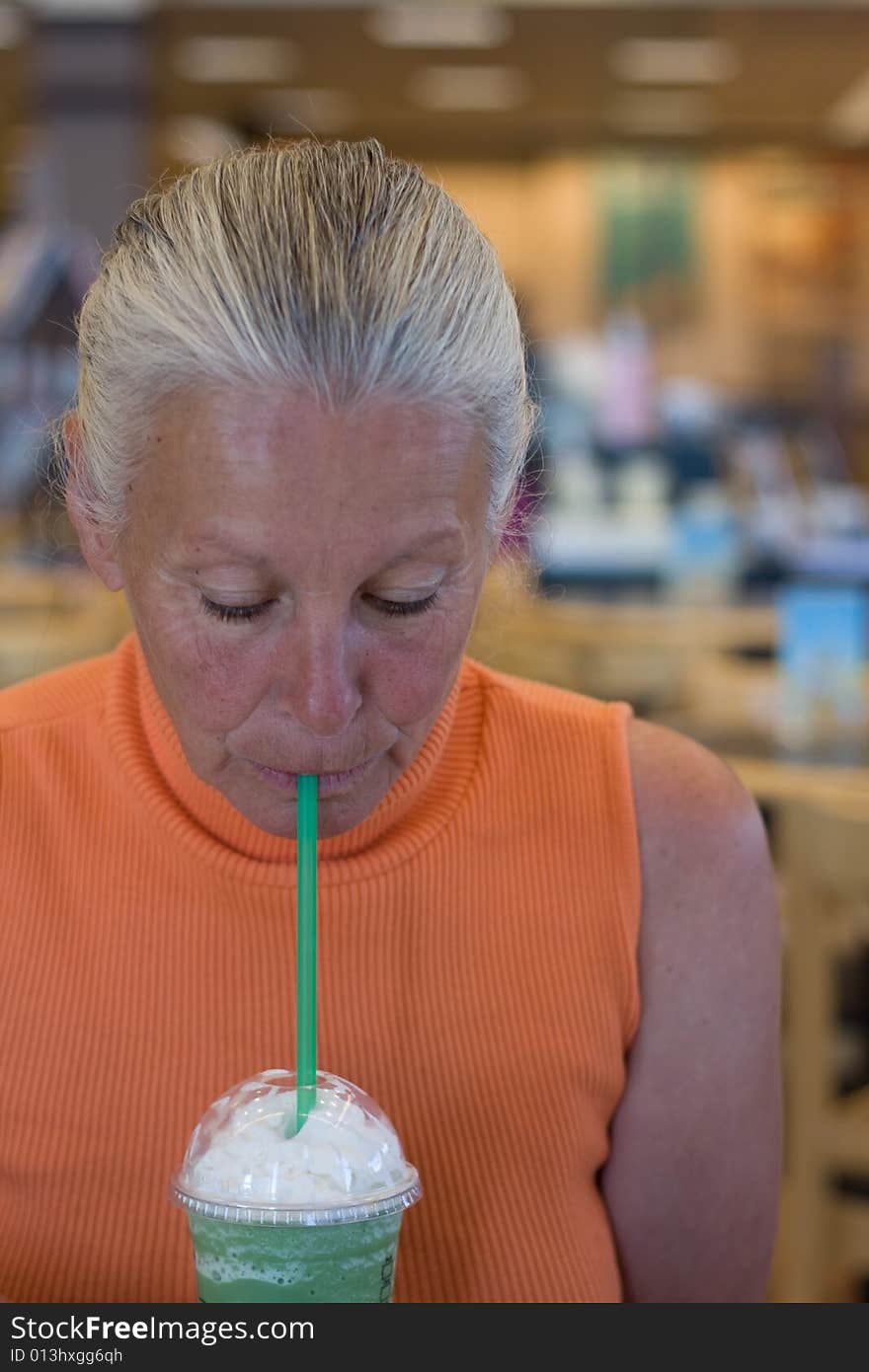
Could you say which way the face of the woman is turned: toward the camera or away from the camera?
toward the camera

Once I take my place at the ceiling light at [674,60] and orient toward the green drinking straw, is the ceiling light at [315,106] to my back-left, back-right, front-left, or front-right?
back-right

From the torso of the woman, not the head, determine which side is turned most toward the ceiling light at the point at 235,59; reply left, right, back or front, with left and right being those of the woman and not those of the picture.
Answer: back

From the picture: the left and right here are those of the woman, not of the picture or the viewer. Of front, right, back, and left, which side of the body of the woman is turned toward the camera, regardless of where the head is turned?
front

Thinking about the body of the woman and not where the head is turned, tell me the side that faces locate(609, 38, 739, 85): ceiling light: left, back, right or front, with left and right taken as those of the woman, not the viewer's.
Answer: back

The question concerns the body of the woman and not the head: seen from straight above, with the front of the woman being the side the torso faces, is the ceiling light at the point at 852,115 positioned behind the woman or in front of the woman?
behind

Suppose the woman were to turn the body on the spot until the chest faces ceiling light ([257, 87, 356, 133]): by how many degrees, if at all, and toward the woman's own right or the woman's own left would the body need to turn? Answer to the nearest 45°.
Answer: approximately 180°

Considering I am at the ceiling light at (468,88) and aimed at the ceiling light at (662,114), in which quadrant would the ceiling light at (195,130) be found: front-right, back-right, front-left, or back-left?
back-left

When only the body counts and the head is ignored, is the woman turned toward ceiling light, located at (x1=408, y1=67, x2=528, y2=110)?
no

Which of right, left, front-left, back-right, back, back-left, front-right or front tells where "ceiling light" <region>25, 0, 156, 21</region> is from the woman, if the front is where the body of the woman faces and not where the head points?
back

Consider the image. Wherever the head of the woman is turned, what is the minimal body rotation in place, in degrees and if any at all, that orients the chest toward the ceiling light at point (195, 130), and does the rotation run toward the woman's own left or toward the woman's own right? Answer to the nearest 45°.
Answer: approximately 180°

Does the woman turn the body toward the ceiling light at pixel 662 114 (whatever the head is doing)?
no
